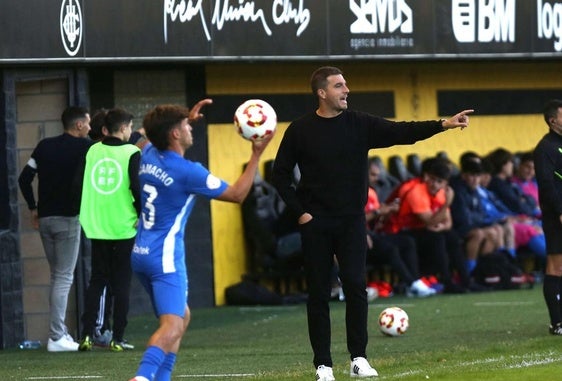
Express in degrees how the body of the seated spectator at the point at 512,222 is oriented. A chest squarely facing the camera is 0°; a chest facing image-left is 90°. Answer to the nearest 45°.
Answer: approximately 315°

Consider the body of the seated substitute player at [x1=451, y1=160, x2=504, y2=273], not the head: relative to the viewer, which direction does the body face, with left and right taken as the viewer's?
facing the viewer and to the right of the viewer

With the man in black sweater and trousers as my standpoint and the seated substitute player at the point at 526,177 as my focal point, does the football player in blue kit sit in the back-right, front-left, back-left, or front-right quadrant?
back-left

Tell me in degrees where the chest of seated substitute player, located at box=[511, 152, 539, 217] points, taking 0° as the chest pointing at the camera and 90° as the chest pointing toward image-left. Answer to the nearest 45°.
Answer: approximately 315°

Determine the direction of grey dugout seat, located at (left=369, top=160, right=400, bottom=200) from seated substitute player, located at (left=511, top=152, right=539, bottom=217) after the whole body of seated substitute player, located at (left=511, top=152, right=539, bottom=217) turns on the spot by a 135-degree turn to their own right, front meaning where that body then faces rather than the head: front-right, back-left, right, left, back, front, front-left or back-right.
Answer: front-left

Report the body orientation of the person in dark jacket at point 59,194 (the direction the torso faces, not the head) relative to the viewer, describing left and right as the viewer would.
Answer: facing away from the viewer and to the right of the viewer

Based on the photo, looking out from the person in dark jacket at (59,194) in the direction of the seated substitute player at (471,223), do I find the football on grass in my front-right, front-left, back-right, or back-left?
front-right

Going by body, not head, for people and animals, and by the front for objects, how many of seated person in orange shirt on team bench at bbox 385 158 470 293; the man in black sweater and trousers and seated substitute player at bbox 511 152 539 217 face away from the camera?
0

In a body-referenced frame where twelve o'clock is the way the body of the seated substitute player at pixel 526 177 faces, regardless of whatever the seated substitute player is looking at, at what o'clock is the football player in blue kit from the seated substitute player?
The football player in blue kit is roughly at 2 o'clock from the seated substitute player.

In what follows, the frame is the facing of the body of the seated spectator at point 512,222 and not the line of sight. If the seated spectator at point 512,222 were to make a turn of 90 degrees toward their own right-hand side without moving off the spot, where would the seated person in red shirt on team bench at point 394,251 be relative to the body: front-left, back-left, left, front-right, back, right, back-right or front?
front

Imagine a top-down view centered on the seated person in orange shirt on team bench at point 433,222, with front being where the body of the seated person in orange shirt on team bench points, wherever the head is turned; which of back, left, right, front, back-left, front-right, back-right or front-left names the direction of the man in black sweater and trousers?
front-right

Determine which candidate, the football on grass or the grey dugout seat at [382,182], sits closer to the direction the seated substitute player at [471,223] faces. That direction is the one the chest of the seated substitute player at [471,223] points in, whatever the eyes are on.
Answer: the football on grass
